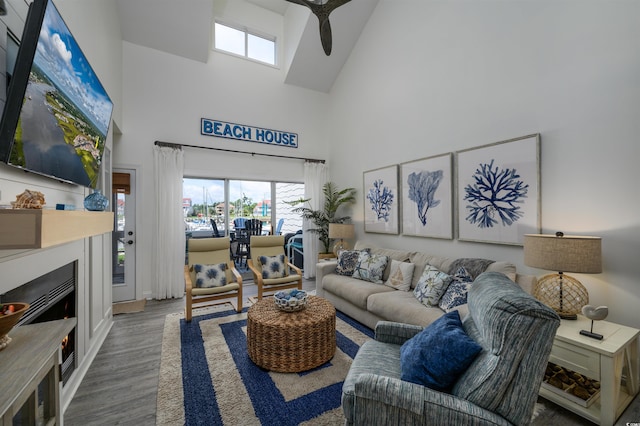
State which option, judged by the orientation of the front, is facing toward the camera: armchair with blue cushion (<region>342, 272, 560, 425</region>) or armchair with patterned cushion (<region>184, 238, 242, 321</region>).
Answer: armchair with patterned cushion (<region>184, 238, 242, 321</region>)

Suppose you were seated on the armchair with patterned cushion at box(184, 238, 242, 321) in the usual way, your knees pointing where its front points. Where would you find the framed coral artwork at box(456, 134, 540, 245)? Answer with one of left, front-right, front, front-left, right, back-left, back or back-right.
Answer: front-left

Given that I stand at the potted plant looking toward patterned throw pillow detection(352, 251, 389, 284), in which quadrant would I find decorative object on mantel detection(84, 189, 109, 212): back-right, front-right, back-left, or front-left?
front-right

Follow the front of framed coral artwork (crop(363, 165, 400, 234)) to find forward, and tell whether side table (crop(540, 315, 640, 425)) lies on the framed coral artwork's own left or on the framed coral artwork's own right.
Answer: on the framed coral artwork's own left

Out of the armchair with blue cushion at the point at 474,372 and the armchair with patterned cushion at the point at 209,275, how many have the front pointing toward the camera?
1

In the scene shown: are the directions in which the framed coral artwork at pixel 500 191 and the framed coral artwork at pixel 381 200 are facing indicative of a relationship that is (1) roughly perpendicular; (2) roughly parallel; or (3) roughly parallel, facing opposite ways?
roughly parallel

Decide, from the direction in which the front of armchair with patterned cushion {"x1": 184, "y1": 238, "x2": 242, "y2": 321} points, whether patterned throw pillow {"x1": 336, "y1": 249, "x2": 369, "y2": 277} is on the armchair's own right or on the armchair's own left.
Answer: on the armchair's own left

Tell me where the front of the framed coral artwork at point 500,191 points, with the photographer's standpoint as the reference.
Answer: facing the viewer and to the left of the viewer

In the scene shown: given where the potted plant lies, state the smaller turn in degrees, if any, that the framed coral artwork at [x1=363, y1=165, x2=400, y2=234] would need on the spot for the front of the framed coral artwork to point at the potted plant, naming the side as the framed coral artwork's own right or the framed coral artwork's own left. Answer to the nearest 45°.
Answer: approximately 90° to the framed coral artwork's own right

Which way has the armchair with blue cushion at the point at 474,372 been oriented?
to the viewer's left

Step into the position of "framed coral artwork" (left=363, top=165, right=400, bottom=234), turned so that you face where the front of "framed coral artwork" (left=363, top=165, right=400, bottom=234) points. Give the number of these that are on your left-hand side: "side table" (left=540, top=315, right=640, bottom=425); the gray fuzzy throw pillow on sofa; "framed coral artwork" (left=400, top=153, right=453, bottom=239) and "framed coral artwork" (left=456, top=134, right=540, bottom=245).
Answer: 4

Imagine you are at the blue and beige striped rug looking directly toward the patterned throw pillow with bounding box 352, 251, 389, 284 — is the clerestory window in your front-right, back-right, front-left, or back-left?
front-left

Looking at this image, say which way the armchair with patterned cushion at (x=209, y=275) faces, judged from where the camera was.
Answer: facing the viewer

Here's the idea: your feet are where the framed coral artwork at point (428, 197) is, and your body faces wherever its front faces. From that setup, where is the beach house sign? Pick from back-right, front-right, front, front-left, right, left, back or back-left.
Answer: front-right

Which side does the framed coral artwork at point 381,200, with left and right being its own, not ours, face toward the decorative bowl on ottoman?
front

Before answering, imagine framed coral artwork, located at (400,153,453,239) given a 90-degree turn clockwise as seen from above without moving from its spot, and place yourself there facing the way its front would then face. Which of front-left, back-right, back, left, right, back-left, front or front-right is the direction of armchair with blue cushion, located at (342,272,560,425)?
back-left
